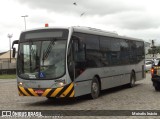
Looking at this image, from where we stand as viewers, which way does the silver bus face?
facing the viewer and to the left of the viewer
